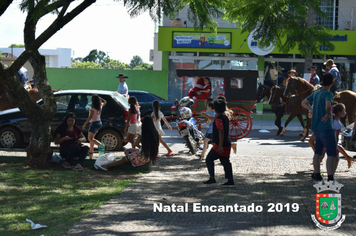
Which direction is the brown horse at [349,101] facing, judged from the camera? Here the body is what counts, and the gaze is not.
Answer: to the viewer's left

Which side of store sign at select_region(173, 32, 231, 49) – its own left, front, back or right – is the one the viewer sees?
front

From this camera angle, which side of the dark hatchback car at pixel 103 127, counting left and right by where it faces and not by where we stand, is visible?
left

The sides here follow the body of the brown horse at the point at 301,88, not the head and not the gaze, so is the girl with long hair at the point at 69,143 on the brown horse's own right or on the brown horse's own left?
on the brown horse's own left

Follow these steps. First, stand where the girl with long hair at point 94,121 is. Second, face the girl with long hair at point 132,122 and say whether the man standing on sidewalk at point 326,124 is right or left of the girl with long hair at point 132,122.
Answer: right

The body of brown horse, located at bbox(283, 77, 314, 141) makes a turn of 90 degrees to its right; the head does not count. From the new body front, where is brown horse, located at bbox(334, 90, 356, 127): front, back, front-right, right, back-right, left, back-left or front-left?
right

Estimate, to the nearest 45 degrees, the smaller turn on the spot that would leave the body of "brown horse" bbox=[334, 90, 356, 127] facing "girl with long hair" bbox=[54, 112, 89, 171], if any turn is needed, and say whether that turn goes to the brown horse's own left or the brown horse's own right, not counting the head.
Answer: approximately 45° to the brown horse's own left

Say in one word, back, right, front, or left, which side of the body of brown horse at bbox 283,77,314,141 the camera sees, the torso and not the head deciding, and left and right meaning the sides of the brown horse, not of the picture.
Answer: left

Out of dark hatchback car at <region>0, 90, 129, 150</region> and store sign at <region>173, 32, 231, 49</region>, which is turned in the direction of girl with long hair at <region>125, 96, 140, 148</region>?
the store sign

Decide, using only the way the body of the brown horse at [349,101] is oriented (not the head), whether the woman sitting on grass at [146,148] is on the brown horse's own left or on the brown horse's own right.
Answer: on the brown horse's own left

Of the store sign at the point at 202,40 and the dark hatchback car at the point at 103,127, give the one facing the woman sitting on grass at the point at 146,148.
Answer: the store sign
